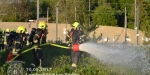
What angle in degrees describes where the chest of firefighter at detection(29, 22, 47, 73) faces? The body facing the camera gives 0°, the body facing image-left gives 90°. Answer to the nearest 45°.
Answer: approximately 270°

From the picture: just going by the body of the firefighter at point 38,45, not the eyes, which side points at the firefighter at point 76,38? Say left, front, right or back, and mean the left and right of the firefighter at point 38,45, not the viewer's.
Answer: front
